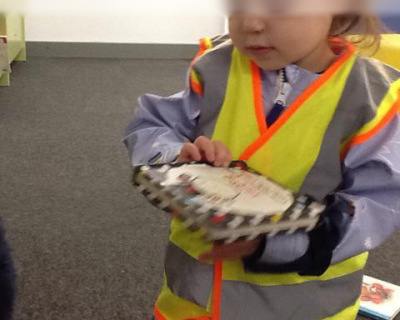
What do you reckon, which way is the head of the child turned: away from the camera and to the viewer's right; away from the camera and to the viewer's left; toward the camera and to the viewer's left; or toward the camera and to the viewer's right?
toward the camera and to the viewer's left

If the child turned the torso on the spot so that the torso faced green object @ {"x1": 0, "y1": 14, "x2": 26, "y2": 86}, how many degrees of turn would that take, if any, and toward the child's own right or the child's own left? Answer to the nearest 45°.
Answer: approximately 90° to the child's own right

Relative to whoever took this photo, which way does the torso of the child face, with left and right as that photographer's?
facing the viewer and to the left of the viewer
